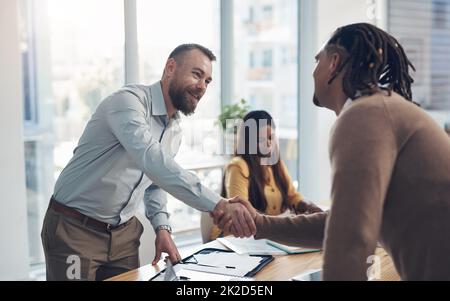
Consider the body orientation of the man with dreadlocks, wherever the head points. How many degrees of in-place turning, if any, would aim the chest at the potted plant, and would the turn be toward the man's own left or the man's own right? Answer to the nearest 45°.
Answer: approximately 45° to the man's own right

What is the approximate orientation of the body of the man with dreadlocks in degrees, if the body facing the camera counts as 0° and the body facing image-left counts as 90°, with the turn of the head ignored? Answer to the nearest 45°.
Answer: approximately 135°

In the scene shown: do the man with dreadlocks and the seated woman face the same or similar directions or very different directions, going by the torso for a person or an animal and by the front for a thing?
very different directions
